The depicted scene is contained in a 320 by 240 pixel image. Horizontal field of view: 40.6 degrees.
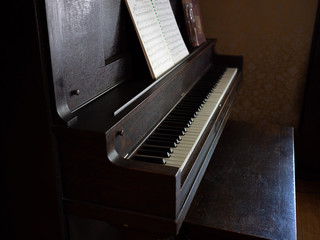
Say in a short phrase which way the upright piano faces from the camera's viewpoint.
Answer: facing the viewer and to the right of the viewer

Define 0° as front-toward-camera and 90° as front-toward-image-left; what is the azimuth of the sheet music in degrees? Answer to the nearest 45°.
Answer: approximately 315°
